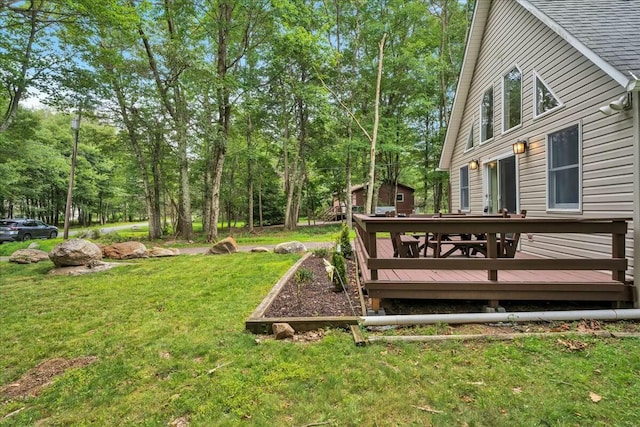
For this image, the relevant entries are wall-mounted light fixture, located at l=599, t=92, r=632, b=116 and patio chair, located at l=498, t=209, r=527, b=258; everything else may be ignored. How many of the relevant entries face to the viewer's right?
0

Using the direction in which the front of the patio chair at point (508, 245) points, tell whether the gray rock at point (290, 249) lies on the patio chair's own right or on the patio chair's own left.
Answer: on the patio chair's own right

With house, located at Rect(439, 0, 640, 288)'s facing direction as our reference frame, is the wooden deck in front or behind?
in front

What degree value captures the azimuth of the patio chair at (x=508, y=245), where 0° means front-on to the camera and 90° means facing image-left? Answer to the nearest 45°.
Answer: approximately 45°

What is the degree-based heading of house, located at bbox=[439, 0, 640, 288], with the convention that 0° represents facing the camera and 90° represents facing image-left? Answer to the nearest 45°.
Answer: approximately 45°

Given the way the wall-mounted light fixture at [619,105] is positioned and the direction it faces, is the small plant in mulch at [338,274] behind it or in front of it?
in front

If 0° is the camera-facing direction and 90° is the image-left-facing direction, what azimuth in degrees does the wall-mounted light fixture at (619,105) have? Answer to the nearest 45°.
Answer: approximately 45°
